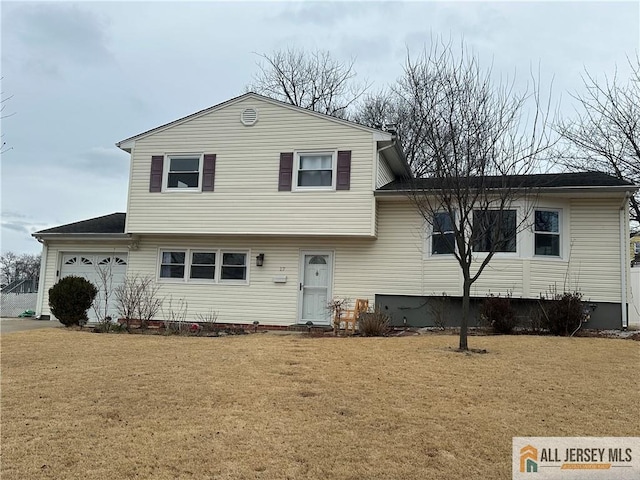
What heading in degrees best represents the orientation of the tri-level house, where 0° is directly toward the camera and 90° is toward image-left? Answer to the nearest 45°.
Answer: approximately 0°

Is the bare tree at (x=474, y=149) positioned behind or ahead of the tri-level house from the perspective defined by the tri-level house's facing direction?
ahead

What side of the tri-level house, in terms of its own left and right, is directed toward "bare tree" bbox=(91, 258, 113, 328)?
right

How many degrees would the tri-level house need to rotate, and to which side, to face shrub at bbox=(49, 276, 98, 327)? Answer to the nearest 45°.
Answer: approximately 90° to its right

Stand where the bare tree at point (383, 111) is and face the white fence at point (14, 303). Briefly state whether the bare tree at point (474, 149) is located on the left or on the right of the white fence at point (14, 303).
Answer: left

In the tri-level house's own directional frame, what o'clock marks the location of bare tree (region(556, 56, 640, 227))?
The bare tree is roughly at 8 o'clock from the tri-level house.

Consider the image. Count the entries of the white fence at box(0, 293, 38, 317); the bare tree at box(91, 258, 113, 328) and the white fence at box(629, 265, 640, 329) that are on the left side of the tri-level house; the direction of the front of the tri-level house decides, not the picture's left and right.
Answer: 1

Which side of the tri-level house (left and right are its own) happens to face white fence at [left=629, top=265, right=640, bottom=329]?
left

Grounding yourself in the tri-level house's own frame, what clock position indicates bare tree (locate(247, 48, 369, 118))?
The bare tree is roughly at 6 o'clock from the tri-level house.

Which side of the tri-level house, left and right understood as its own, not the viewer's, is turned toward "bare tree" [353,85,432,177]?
back
